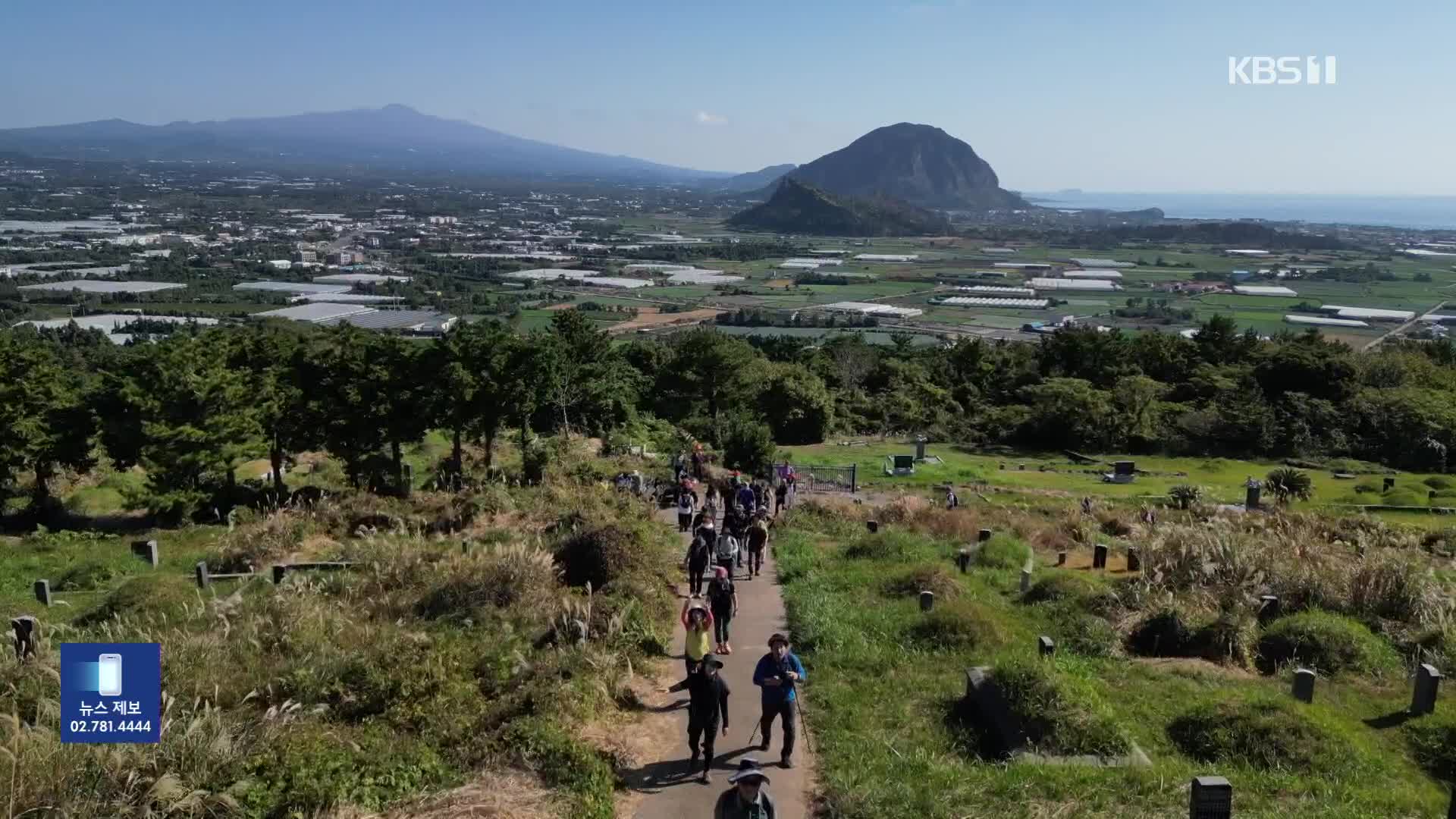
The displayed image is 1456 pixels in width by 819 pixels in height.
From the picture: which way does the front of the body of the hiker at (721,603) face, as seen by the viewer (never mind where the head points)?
toward the camera

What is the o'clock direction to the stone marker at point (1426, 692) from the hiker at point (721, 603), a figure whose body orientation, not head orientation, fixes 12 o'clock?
The stone marker is roughly at 9 o'clock from the hiker.

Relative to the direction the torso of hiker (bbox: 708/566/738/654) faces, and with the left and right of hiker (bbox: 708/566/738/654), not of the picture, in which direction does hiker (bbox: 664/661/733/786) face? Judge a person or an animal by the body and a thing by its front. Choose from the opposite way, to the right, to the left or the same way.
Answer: the same way

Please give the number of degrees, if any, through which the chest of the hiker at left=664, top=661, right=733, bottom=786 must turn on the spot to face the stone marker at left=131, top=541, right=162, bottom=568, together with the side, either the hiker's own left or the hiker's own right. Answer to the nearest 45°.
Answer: approximately 135° to the hiker's own right

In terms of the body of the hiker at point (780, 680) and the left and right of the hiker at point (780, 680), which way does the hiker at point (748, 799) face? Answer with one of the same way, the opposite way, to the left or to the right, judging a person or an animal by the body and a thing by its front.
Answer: the same way

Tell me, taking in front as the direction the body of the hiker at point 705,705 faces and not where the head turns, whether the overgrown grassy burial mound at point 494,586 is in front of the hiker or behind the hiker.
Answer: behind

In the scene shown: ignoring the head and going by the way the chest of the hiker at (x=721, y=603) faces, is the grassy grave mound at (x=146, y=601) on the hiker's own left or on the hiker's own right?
on the hiker's own right

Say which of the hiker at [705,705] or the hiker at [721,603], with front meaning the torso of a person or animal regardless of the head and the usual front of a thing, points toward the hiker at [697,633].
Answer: the hiker at [721,603]

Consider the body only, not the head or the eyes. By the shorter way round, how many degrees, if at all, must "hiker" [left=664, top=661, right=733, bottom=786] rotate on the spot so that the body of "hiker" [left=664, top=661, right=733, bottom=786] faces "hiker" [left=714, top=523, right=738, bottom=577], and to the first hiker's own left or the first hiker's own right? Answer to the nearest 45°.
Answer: approximately 180°

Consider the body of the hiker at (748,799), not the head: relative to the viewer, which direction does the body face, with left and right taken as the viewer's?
facing the viewer

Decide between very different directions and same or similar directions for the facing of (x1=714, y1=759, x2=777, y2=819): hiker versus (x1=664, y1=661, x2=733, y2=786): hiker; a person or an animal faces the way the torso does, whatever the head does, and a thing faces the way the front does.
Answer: same or similar directions

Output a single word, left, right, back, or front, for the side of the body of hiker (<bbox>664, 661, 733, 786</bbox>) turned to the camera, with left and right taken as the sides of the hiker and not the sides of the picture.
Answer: front

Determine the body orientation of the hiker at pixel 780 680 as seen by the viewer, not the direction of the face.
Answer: toward the camera

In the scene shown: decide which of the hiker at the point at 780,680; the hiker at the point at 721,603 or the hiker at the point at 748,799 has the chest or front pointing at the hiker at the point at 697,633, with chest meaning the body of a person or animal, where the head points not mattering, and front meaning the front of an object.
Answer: the hiker at the point at 721,603
